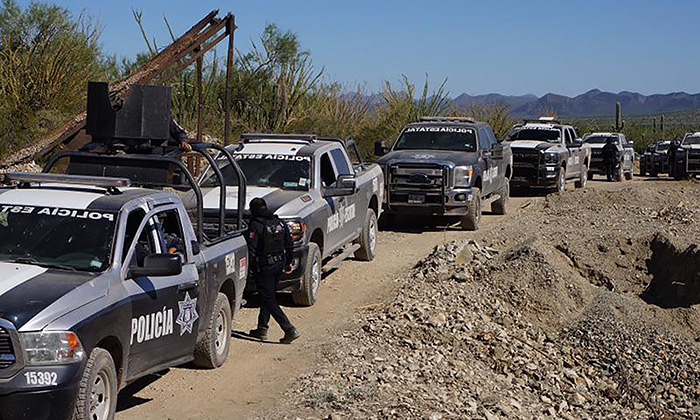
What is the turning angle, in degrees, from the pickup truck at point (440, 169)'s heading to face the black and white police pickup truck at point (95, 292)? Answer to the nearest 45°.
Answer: approximately 45° to its left

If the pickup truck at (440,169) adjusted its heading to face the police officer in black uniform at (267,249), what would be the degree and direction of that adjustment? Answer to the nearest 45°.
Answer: approximately 45° to its left

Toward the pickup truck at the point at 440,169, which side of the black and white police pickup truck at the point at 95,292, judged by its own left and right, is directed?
back

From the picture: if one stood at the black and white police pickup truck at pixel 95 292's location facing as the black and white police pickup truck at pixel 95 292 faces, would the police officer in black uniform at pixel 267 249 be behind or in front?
behind

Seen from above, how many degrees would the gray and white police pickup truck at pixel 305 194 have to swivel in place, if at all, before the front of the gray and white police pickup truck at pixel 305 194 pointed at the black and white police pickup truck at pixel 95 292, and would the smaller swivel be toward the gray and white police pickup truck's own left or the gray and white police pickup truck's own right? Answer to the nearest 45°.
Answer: approximately 45° to the gray and white police pickup truck's own left

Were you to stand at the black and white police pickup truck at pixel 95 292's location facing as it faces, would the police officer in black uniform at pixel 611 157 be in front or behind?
behind

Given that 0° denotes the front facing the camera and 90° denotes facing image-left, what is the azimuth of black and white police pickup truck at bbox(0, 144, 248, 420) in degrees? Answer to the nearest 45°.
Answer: approximately 45°

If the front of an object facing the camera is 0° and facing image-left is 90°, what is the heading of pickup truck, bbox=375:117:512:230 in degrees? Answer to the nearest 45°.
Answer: approximately 45°

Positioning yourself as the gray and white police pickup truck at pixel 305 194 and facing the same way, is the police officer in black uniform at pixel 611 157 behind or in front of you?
behind
